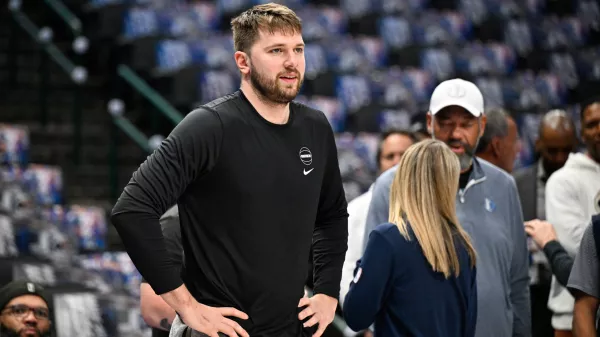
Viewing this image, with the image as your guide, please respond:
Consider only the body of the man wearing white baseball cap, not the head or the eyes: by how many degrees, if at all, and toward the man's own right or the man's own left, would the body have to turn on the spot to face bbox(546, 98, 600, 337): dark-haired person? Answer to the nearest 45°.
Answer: approximately 135° to the man's own left

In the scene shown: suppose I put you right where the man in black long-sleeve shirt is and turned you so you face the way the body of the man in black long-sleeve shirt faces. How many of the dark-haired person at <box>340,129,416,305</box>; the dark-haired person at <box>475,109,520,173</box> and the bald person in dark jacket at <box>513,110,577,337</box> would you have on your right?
0

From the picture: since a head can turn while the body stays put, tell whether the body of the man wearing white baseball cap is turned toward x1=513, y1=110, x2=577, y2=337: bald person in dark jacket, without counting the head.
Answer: no

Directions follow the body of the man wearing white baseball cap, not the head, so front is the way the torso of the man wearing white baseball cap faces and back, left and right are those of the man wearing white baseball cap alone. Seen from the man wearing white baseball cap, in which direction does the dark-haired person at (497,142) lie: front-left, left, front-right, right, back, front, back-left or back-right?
back

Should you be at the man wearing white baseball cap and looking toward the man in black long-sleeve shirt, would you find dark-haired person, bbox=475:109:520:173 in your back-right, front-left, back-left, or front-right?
back-right

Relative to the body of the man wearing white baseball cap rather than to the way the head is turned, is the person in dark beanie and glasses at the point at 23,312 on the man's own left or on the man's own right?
on the man's own right

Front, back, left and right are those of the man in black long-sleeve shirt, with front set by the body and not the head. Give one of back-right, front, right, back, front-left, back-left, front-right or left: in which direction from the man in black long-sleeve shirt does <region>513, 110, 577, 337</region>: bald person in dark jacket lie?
left

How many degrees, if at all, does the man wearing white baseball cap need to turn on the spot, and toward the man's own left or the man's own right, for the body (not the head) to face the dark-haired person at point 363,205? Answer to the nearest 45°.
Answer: approximately 135° to the man's own right

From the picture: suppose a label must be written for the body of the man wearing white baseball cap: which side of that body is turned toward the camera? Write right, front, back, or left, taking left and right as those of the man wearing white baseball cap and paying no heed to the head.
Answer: front

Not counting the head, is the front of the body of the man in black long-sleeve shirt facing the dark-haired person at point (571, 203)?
no

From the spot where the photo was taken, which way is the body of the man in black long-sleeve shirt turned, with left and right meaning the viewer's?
facing the viewer and to the right of the viewer

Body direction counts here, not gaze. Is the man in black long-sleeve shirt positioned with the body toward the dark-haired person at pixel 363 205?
no

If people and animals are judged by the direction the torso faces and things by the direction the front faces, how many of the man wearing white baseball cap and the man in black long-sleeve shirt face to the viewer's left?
0

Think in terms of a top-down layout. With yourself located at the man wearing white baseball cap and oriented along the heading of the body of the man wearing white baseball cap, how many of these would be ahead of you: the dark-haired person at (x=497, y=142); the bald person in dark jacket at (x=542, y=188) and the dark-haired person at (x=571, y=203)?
0

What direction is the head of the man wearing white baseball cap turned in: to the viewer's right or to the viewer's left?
to the viewer's left

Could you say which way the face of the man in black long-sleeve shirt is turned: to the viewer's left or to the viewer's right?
to the viewer's right

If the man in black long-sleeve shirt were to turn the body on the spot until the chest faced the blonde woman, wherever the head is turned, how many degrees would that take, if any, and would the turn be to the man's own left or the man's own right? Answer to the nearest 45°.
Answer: approximately 90° to the man's own left
